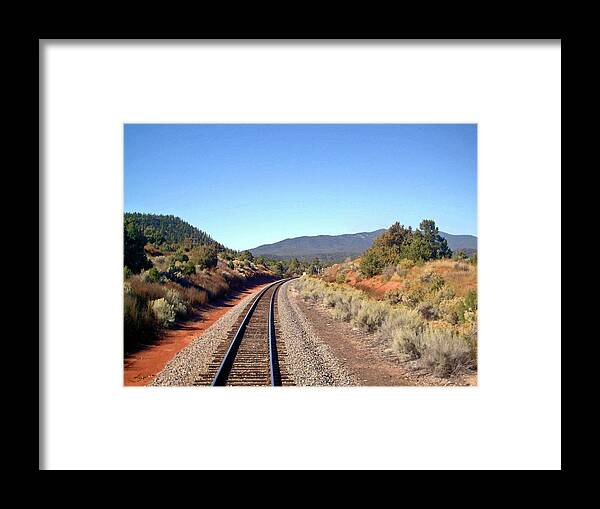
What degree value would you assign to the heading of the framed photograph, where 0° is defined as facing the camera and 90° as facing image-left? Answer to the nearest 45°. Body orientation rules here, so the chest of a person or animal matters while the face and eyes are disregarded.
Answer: approximately 0°
